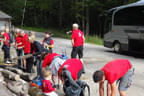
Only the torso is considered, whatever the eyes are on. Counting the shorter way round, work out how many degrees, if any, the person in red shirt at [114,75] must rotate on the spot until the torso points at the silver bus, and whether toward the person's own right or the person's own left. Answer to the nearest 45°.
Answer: approximately 90° to the person's own right

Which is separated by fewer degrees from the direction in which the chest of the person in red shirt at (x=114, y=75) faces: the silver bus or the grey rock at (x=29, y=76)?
the grey rock

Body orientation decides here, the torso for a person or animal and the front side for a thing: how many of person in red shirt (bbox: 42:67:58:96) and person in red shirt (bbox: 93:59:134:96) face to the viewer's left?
1

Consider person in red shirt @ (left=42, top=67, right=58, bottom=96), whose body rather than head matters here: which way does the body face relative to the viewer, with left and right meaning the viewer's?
facing away from the viewer and to the right of the viewer

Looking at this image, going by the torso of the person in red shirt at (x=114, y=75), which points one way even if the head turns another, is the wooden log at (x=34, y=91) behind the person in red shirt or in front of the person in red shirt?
in front

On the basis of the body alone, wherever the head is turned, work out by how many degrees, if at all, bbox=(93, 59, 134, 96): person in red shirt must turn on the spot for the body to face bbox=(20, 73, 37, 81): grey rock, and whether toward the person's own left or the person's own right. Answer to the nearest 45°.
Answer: approximately 45° to the person's own right

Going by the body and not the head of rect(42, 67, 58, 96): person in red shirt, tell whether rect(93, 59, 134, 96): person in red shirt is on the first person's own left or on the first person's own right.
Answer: on the first person's own right

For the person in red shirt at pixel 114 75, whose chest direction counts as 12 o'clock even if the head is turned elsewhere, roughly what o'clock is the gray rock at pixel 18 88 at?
The gray rock is roughly at 1 o'clock from the person in red shirt.

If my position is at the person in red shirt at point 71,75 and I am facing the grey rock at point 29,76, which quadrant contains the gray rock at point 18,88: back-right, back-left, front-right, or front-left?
front-left

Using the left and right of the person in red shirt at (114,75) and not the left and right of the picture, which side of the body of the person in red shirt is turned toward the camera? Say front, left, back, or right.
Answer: left
